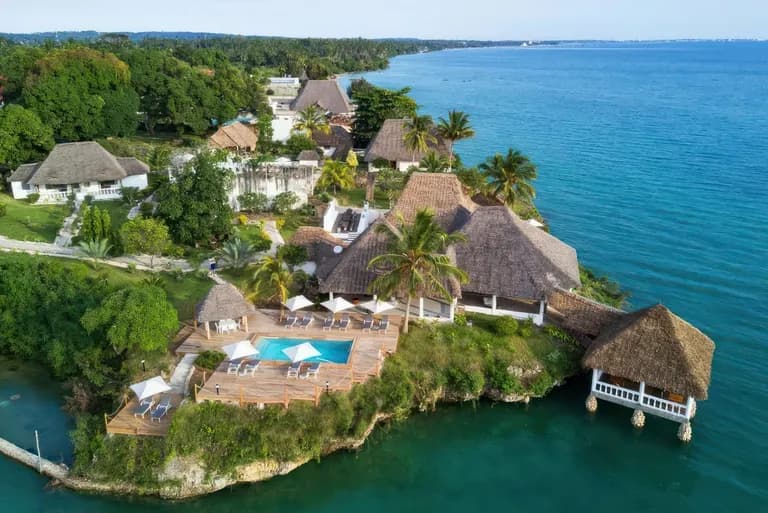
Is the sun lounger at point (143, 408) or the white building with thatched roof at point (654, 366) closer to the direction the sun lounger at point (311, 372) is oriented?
the sun lounger

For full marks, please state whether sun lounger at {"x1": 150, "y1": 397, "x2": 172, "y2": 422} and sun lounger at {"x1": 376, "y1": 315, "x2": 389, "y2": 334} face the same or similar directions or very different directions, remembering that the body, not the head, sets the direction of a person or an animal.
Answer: same or similar directions

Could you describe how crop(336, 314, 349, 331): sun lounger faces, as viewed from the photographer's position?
facing the viewer and to the left of the viewer

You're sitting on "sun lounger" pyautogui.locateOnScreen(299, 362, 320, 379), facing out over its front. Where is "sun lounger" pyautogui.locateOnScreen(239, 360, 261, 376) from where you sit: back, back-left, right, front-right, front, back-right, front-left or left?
front-right

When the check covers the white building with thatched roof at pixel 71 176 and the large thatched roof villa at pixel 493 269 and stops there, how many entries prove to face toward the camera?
2

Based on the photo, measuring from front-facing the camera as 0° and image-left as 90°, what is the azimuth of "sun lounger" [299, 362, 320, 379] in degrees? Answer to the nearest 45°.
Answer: approximately 45°

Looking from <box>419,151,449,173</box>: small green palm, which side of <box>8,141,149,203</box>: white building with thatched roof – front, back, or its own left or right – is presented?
left

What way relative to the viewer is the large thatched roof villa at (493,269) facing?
toward the camera

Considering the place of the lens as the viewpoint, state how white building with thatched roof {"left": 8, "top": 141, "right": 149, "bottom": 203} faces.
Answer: facing the viewer

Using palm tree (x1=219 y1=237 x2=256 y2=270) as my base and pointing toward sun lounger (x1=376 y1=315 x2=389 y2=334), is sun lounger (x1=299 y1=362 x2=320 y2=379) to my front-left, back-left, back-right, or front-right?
front-right

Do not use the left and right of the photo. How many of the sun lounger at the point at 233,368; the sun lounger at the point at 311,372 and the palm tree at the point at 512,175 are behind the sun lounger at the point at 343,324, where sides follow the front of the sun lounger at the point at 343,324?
1

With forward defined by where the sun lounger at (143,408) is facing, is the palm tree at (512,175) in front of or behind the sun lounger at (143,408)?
behind

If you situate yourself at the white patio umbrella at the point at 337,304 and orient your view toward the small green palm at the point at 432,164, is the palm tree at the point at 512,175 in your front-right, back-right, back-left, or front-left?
front-right

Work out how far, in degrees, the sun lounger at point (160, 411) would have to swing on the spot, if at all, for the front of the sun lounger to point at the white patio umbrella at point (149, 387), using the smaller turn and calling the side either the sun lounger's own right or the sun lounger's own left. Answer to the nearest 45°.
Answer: approximately 135° to the sun lounger's own right

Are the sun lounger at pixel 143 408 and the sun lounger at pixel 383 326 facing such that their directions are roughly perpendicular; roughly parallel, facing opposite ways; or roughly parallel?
roughly parallel

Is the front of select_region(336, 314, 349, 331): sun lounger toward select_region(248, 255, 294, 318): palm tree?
no

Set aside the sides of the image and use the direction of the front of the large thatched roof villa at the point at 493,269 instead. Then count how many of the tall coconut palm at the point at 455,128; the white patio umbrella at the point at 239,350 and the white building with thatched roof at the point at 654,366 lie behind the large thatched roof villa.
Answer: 1

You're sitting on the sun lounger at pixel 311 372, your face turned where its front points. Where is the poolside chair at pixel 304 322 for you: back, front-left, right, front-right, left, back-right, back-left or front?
back-right
